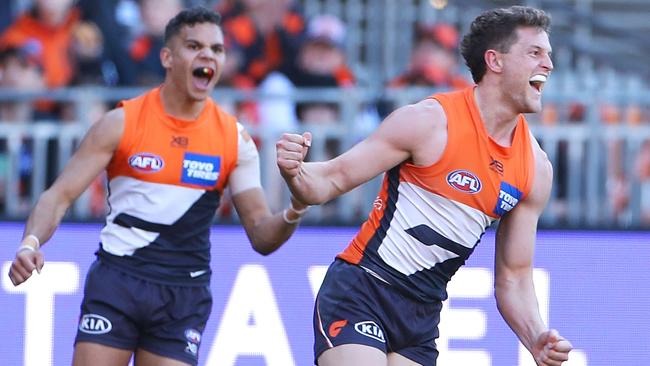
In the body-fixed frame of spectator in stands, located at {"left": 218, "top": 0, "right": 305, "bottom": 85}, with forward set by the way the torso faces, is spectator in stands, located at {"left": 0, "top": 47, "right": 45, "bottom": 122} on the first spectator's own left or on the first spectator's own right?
on the first spectator's own right

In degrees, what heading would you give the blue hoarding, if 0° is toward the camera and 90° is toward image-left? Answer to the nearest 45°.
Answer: approximately 0°

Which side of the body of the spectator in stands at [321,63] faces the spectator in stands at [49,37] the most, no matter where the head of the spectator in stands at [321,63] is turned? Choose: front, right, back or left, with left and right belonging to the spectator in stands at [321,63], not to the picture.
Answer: right

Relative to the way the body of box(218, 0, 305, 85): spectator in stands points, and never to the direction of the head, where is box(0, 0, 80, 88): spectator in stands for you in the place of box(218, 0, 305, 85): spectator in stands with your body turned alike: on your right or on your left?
on your right

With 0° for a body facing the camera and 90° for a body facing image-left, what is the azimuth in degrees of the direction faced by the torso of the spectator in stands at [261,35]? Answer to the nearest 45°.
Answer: approximately 0°

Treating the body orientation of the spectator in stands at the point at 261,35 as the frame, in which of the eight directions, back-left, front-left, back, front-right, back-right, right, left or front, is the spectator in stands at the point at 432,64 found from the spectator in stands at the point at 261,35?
left

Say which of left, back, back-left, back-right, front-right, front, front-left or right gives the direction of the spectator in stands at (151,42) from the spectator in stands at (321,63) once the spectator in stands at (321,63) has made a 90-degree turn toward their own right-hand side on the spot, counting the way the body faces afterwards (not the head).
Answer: front

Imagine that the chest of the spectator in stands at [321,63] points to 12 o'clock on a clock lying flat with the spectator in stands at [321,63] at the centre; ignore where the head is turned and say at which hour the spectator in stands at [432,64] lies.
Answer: the spectator in stands at [432,64] is roughly at 9 o'clock from the spectator in stands at [321,63].
